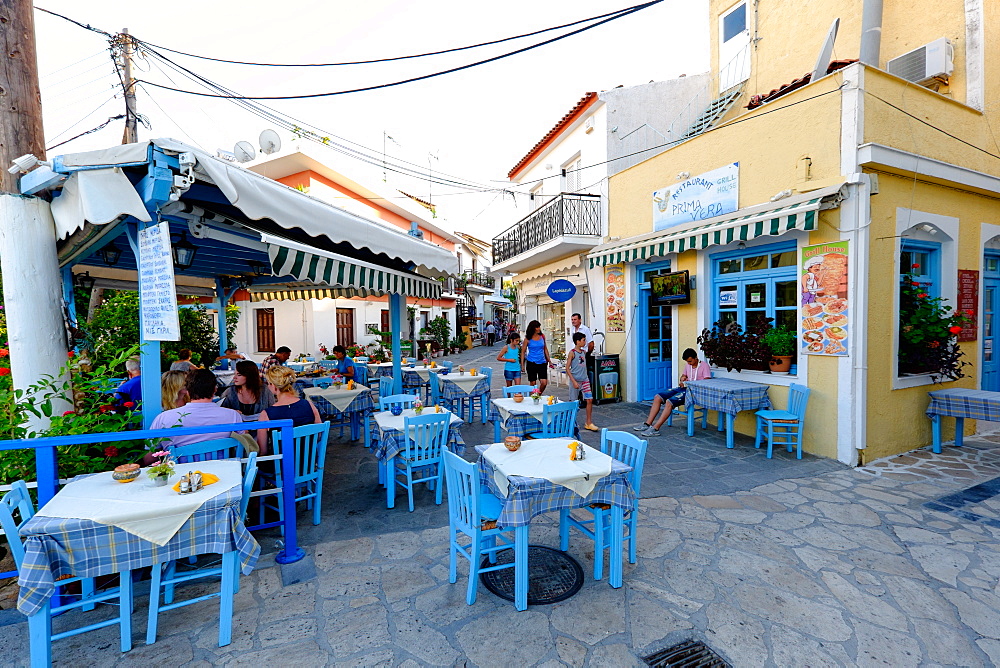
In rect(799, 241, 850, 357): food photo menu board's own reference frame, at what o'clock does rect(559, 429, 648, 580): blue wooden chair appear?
The blue wooden chair is roughly at 11 o'clock from the food photo menu board.

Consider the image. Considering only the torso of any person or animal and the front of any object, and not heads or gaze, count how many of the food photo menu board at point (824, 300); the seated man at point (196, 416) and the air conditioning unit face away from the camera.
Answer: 1

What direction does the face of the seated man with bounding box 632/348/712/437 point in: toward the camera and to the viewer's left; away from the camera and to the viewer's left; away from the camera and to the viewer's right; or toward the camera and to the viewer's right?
toward the camera and to the viewer's left

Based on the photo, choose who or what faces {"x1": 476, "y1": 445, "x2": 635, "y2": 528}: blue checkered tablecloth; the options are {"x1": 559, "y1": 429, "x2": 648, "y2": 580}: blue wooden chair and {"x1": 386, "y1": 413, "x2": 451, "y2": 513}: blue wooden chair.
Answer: {"x1": 559, "y1": 429, "x2": 648, "y2": 580}: blue wooden chair

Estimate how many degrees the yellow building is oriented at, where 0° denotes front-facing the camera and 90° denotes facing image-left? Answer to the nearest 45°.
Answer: approximately 45°

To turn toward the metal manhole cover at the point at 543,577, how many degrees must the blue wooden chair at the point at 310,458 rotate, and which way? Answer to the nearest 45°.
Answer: approximately 180°

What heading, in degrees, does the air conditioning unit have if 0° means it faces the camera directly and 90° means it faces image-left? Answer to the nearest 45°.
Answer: approximately 45°

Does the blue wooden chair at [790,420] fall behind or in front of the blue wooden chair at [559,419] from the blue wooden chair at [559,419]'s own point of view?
behind

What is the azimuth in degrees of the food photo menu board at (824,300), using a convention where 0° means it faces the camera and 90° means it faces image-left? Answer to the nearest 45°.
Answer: approximately 45°

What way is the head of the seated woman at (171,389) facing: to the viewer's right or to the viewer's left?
to the viewer's right

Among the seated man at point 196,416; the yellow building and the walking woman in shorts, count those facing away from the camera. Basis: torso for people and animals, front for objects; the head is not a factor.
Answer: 1

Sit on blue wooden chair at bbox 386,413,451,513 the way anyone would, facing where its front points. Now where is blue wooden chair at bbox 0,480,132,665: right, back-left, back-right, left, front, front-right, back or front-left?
left

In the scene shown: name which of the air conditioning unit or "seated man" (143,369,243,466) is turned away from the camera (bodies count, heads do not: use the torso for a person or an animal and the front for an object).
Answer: the seated man

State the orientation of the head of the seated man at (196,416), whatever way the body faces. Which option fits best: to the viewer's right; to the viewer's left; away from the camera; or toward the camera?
away from the camera

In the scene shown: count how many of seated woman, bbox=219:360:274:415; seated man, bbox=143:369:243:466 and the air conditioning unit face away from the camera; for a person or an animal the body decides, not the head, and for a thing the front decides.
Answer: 1

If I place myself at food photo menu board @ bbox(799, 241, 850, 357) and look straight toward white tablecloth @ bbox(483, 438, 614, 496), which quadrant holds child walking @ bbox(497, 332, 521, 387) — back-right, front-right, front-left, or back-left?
front-right

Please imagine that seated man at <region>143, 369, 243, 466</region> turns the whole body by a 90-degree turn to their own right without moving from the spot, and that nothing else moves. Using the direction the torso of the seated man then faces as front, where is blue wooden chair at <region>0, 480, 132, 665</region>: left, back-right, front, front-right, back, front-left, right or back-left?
back-right

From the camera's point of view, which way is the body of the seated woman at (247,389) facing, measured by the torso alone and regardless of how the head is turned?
toward the camera

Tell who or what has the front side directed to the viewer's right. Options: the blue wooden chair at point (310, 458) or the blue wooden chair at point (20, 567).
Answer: the blue wooden chair at point (20, 567)

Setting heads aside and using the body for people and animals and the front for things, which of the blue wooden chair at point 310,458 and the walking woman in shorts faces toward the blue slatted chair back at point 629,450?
the walking woman in shorts

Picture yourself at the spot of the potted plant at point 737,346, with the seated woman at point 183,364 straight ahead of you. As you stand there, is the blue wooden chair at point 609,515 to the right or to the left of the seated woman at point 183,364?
left

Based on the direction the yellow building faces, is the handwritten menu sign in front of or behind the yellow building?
in front
